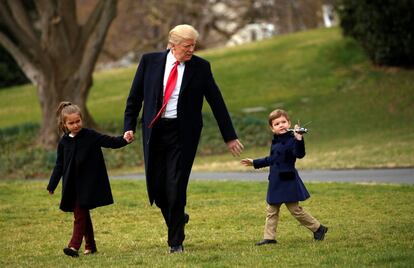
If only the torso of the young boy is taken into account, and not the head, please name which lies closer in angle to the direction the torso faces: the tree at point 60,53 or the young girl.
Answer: the young girl

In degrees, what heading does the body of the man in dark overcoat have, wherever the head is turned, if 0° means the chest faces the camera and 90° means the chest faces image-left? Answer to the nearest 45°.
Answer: approximately 0°

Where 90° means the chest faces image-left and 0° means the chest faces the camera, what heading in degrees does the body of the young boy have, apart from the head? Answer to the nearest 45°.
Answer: approximately 45°

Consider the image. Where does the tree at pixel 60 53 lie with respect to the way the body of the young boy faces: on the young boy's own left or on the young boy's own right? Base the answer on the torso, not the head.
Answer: on the young boy's own right

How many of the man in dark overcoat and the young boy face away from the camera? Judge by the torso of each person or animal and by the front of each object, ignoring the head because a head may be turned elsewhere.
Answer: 0

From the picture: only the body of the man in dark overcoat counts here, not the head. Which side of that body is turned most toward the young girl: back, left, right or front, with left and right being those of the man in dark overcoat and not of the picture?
right

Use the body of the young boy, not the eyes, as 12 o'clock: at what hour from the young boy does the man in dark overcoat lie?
The man in dark overcoat is roughly at 1 o'clock from the young boy.

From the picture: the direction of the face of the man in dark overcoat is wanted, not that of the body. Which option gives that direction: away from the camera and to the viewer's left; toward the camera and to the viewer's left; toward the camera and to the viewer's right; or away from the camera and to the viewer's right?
toward the camera and to the viewer's right

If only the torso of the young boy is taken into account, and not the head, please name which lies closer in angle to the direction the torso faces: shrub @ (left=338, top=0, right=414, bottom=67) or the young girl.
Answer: the young girl

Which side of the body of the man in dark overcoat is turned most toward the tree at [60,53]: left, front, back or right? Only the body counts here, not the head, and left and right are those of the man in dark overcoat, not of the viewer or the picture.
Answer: back

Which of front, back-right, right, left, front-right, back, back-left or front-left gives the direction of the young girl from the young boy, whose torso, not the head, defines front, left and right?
front-right

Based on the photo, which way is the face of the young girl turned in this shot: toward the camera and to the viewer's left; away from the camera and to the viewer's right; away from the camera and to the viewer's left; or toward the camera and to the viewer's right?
toward the camera and to the viewer's right
